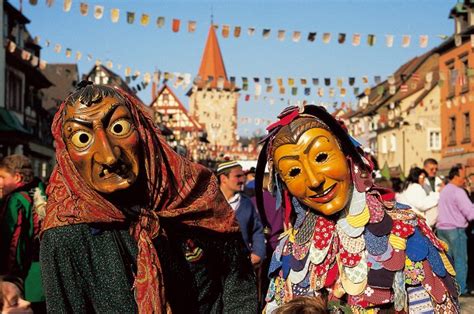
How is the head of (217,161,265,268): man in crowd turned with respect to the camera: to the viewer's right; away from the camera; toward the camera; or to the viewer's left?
to the viewer's right

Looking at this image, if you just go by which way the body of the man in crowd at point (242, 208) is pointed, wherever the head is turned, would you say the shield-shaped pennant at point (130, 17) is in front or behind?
behind

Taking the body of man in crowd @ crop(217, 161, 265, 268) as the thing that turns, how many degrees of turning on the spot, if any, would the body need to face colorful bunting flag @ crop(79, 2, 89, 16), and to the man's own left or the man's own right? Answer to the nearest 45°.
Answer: approximately 180°

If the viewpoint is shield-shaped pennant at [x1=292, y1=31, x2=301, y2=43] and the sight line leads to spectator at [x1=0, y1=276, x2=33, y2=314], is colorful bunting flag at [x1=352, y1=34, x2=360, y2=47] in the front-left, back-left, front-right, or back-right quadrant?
back-left
